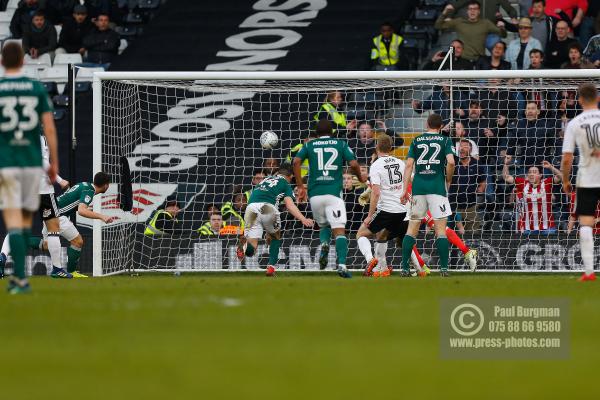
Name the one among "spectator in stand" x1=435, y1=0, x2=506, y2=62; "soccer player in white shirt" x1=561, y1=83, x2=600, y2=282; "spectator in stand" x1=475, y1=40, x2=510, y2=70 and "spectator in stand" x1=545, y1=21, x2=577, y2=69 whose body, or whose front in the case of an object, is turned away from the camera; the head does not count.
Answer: the soccer player in white shirt

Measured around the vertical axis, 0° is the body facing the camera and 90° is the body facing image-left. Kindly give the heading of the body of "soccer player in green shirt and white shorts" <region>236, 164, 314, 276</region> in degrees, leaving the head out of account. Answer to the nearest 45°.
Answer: approximately 225°

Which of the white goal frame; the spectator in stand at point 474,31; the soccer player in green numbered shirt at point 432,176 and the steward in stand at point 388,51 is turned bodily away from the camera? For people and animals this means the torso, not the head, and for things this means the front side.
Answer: the soccer player in green numbered shirt

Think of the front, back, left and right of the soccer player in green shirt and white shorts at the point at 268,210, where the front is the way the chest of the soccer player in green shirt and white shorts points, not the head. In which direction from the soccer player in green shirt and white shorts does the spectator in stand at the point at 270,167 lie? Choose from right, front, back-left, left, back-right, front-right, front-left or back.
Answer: front-left

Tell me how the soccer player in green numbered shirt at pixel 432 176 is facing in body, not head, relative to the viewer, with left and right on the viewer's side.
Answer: facing away from the viewer

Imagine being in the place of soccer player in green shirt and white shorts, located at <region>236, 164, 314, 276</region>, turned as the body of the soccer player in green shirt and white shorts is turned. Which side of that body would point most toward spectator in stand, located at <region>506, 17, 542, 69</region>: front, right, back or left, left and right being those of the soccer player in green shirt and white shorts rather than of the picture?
front

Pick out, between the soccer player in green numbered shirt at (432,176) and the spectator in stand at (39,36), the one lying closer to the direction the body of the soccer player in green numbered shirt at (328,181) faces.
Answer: the spectator in stand

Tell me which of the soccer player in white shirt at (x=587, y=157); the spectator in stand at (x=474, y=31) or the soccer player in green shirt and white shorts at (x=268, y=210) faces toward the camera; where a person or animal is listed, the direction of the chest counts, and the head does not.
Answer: the spectator in stand

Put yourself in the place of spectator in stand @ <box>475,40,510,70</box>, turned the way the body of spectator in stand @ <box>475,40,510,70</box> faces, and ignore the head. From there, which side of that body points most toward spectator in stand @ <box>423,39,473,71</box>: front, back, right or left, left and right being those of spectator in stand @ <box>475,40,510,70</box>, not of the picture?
right

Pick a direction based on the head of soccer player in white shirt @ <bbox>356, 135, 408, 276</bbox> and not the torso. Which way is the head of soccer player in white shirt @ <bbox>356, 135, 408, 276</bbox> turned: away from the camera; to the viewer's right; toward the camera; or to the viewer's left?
away from the camera
